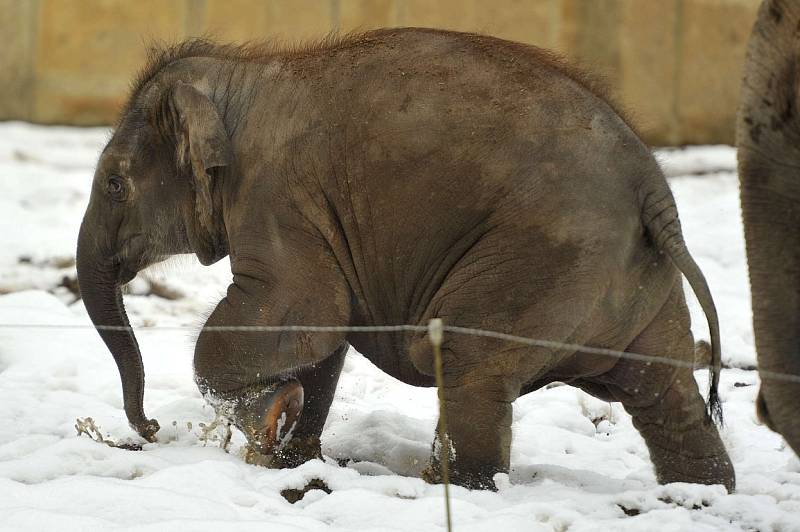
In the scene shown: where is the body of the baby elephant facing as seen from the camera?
to the viewer's left
